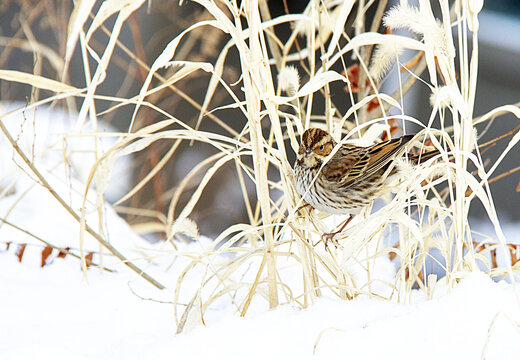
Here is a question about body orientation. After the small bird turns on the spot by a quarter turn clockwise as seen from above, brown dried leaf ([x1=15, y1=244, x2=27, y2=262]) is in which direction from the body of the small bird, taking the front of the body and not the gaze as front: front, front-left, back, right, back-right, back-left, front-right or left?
front-left

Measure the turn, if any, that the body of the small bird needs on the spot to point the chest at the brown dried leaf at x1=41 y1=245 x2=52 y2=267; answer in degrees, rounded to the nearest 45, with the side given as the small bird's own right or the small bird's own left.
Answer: approximately 45° to the small bird's own right

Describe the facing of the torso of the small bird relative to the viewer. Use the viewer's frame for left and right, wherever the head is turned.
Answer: facing the viewer and to the left of the viewer
